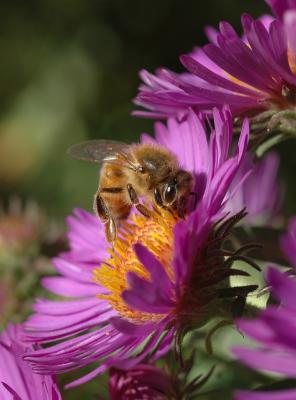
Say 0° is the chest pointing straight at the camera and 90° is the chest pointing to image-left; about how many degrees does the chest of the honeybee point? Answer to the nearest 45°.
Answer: approximately 270°
